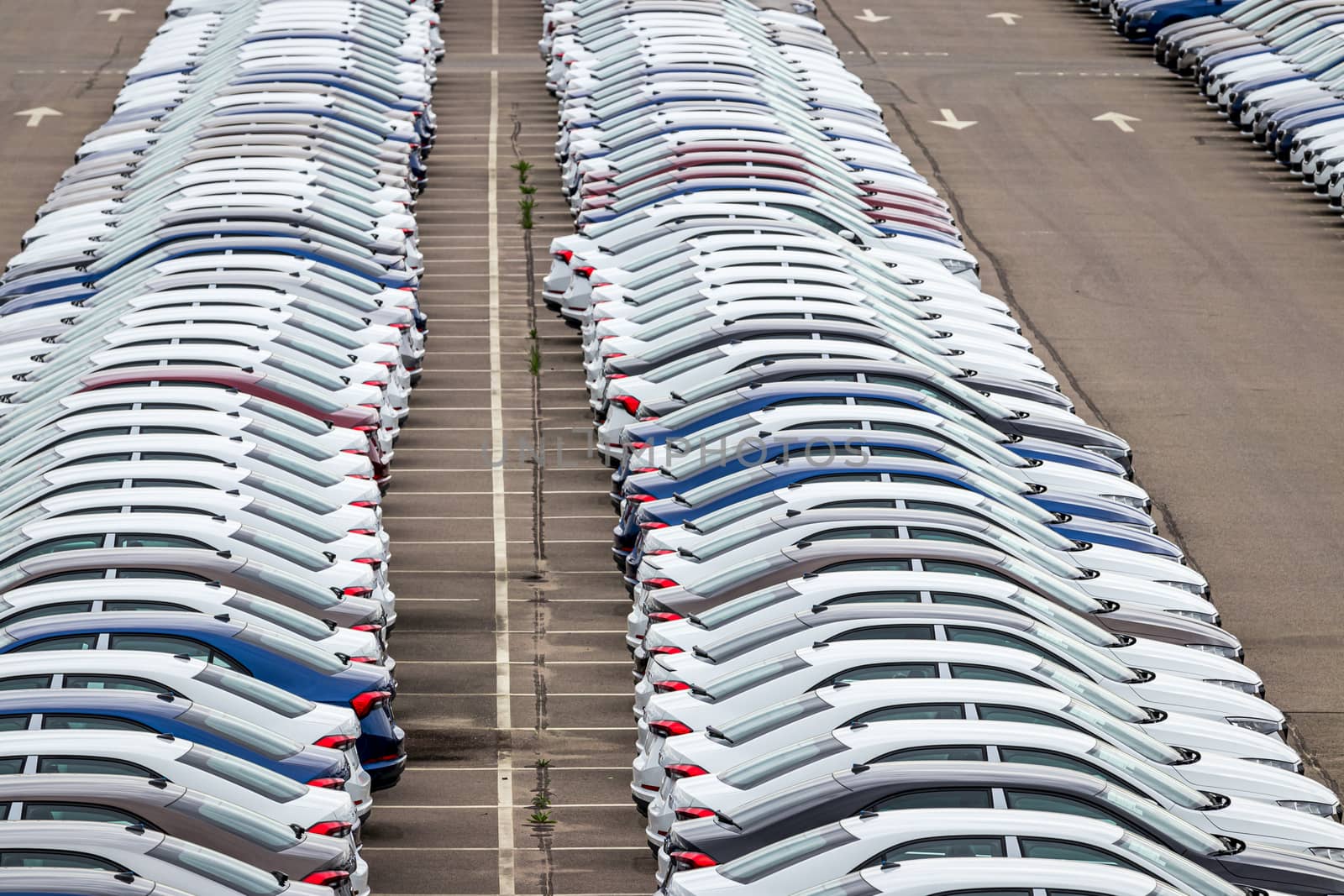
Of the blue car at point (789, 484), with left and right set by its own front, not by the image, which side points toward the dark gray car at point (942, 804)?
right

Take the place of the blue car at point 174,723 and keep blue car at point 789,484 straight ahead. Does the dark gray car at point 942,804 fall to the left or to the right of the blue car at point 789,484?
right

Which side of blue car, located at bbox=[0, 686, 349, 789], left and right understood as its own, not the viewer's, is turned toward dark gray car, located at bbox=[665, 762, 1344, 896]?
back

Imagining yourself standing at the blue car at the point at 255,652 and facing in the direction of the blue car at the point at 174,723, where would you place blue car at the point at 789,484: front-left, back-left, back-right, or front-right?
back-left

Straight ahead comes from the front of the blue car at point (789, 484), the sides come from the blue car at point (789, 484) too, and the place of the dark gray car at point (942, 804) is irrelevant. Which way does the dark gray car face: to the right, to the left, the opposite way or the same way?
the same way

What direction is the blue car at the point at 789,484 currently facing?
to the viewer's right

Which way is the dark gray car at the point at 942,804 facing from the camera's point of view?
to the viewer's right

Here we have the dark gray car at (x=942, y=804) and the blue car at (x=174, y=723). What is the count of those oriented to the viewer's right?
1

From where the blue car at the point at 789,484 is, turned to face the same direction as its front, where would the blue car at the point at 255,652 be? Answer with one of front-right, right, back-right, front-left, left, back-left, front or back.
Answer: back-right

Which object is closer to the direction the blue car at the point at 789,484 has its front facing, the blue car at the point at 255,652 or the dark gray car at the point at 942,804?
the dark gray car

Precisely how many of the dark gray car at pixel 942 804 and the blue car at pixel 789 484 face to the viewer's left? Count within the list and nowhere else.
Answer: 0

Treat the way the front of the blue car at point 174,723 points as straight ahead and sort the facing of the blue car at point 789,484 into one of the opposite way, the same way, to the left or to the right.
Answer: the opposite way

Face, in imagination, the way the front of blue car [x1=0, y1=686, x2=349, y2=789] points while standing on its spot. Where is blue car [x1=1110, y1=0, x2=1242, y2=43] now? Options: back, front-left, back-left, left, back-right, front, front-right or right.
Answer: back-right

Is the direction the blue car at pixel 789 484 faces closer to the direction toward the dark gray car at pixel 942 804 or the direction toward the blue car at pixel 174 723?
the dark gray car

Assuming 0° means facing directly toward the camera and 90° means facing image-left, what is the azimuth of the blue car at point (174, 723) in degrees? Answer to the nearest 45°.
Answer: approximately 90°

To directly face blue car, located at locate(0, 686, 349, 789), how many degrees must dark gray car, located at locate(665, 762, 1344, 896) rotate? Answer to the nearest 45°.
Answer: approximately 180°

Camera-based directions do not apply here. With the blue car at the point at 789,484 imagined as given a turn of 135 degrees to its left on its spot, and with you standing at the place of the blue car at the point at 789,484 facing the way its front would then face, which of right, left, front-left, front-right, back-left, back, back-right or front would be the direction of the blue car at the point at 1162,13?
front-right
